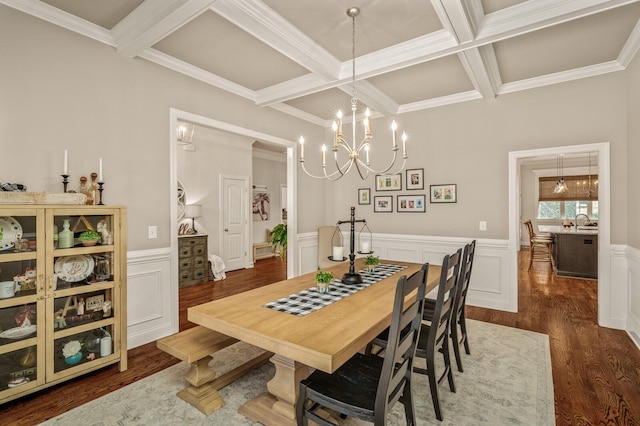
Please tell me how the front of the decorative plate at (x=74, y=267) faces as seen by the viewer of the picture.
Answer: facing the viewer

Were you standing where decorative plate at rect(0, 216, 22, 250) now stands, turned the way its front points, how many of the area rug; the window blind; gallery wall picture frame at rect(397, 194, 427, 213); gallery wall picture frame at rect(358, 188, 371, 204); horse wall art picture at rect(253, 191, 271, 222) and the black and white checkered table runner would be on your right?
0

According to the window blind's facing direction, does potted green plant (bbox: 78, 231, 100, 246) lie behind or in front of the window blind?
in front

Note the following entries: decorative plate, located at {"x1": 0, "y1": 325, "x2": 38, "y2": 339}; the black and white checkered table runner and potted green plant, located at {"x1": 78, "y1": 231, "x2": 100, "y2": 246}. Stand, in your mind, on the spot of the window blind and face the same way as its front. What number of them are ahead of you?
3

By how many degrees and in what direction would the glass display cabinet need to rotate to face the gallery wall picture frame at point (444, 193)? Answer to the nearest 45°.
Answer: approximately 45° to its left

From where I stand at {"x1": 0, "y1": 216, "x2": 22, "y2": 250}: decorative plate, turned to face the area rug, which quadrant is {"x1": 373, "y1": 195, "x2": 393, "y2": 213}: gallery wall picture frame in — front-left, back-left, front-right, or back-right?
front-left

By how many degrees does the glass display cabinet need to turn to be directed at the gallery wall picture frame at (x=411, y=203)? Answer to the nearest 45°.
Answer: approximately 45° to its left

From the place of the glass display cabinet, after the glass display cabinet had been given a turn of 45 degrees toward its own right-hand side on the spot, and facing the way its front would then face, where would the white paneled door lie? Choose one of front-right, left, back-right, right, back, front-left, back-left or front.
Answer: back-left

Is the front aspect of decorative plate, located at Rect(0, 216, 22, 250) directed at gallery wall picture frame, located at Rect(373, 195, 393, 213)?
no

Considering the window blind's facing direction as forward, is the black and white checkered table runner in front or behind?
in front

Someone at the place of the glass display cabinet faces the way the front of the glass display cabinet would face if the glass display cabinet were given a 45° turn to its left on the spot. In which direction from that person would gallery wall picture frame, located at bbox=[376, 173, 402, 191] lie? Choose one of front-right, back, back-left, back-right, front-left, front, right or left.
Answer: front

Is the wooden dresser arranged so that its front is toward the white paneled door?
no

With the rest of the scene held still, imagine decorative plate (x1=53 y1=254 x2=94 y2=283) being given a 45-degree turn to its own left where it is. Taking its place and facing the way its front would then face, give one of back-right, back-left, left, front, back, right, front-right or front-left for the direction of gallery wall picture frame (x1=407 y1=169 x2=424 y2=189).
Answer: front-left

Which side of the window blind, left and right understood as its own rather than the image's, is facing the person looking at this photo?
front

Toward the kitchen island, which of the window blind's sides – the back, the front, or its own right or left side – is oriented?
front
